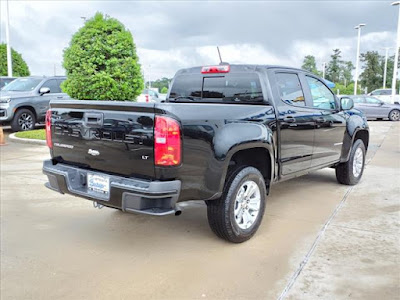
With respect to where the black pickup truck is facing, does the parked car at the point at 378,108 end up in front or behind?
in front

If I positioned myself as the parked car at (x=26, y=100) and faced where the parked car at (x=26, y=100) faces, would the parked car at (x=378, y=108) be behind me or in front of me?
behind

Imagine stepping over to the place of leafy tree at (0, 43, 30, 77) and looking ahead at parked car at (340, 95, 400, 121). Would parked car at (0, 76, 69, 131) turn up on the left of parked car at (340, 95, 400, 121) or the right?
right

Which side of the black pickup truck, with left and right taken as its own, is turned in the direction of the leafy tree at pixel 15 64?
left

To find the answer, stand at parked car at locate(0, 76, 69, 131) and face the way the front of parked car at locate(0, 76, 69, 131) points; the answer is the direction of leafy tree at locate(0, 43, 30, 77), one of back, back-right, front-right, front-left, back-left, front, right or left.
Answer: back-right

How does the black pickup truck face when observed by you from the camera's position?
facing away from the viewer and to the right of the viewer

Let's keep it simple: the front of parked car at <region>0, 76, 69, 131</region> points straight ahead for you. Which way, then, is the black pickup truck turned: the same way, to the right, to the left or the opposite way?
the opposite way

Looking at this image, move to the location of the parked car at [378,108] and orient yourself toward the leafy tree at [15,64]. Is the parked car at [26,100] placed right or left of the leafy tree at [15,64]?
left
